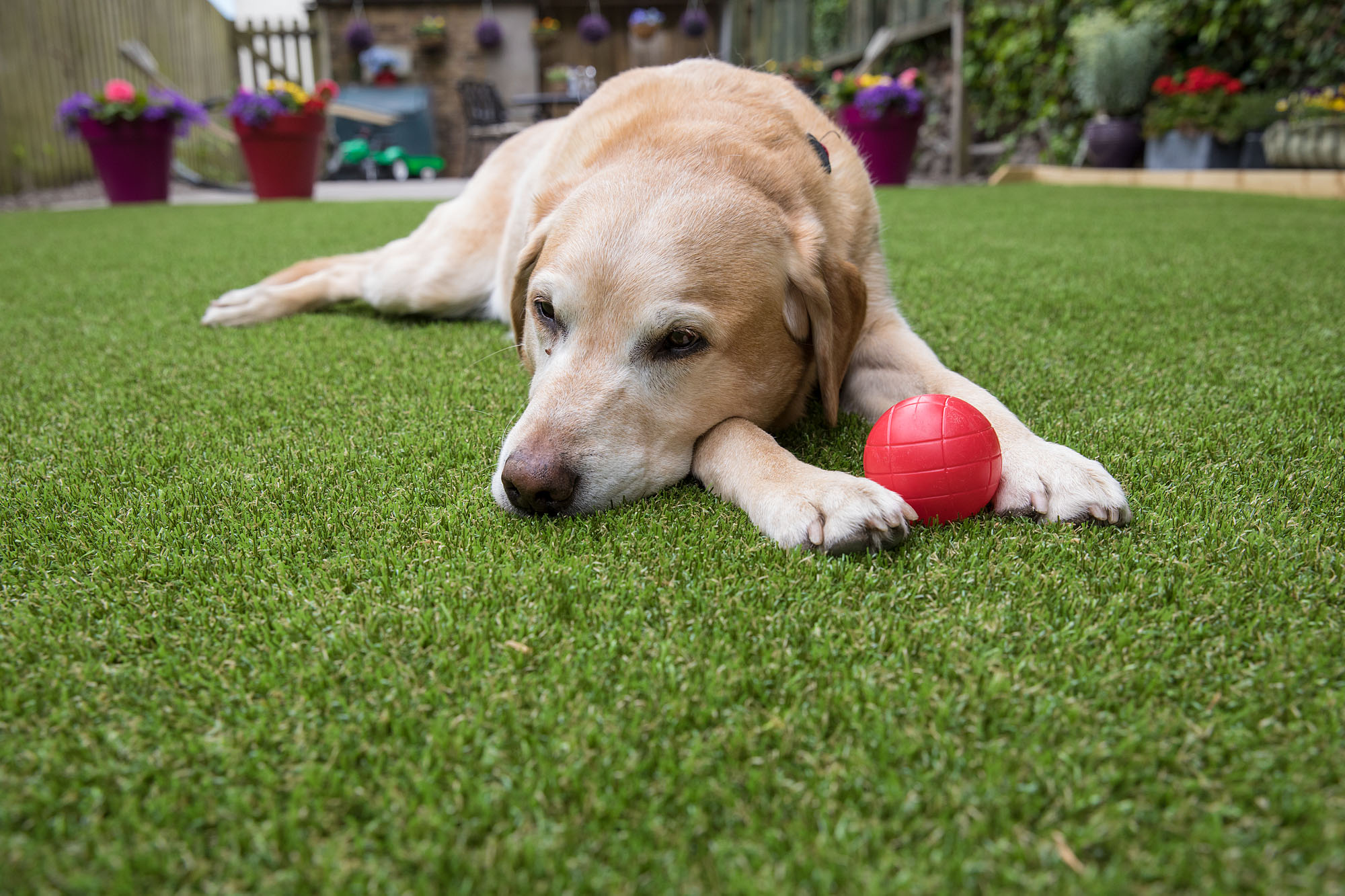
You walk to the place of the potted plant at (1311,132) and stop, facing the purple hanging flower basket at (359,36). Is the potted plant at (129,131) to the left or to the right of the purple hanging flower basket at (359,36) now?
left

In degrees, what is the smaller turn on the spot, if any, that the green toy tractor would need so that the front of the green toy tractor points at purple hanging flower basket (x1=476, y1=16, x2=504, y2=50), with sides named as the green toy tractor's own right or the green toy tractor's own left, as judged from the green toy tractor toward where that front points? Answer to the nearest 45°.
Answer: approximately 45° to the green toy tractor's own left

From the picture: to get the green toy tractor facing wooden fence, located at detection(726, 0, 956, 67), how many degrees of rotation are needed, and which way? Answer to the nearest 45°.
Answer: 0° — it already faces it

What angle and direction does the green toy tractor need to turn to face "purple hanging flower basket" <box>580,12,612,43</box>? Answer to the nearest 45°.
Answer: approximately 45° to its left

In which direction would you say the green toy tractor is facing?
to the viewer's right
